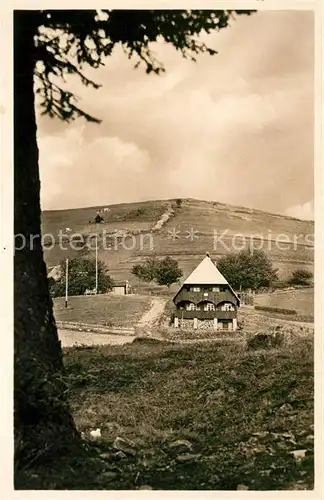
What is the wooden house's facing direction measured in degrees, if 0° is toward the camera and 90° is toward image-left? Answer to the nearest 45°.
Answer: approximately 0°

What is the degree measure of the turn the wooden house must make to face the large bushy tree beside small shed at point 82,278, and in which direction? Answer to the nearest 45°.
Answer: approximately 90° to its right
